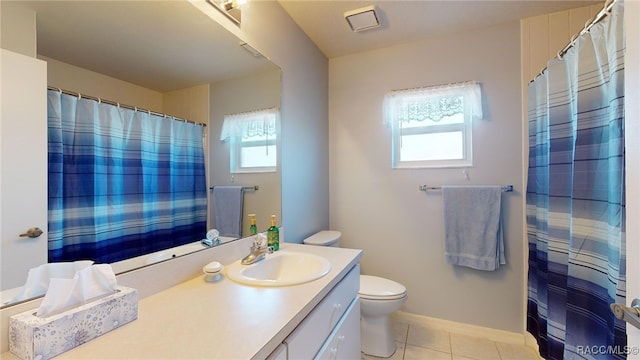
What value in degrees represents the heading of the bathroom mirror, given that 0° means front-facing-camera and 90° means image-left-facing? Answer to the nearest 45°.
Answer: approximately 315°

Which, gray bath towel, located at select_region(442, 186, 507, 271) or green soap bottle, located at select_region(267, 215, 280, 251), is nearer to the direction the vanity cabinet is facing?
the gray bath towel

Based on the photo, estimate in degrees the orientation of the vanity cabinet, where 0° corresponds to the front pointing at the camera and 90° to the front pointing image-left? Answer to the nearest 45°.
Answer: approximately 315°

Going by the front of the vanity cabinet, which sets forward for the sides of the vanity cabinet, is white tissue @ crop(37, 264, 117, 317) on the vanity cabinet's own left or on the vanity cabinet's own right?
on the vanity cabinet's own right

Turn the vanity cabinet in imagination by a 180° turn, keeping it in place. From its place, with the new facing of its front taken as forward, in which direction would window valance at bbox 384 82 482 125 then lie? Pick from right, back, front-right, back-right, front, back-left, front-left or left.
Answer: right

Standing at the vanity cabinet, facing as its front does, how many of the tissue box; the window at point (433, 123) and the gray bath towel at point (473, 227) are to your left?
2

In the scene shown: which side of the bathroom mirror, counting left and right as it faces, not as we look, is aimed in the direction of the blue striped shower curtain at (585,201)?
front

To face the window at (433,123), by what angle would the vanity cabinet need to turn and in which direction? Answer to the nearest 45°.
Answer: approximately 90° to its left

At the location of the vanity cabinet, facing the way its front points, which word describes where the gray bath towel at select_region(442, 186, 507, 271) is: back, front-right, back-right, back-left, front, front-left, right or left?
left

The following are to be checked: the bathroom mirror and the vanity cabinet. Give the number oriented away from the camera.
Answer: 0

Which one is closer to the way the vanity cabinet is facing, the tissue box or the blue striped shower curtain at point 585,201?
the blue striped shower curtain
